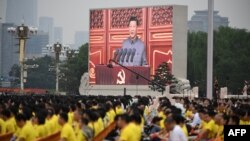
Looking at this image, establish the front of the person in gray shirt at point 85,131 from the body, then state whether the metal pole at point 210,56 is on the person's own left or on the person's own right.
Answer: on the person's own right
